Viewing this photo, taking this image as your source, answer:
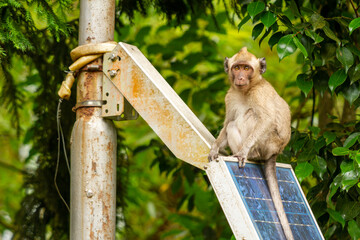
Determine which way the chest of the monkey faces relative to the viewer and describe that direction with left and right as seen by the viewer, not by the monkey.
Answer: facing the viewer and to the left of the viewer

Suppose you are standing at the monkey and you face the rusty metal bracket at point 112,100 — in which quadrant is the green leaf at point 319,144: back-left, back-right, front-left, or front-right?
back-right

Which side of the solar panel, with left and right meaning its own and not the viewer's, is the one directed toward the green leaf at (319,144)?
left

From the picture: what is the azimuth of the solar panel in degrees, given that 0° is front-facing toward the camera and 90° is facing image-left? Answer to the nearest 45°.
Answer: approximately 315°

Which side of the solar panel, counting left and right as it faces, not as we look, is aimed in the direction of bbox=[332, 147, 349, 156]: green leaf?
left
